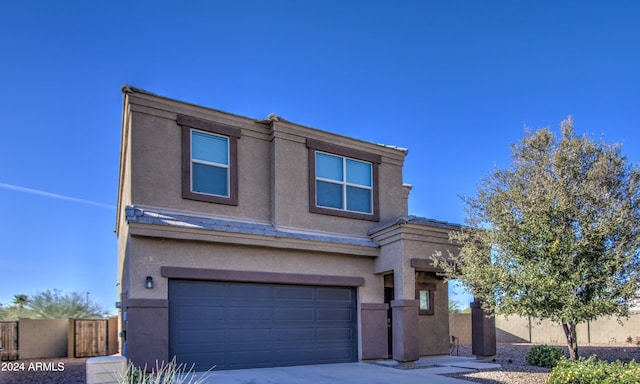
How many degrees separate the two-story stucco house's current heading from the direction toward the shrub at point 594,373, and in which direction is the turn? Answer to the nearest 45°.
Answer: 0° — it already faces it

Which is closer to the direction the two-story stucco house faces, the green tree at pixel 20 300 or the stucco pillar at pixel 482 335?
the stucco pillar

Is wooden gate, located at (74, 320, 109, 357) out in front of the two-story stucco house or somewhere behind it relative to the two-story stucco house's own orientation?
behind

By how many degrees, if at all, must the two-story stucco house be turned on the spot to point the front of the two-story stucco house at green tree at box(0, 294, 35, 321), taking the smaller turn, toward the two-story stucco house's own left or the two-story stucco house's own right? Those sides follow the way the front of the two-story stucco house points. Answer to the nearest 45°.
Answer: approximately 180°

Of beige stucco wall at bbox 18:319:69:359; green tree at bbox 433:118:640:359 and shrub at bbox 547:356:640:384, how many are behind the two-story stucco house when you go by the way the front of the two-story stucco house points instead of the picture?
1

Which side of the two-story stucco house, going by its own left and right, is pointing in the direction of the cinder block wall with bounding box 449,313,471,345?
left

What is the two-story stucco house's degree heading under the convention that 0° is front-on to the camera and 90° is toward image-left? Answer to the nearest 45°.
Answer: approximately 315°

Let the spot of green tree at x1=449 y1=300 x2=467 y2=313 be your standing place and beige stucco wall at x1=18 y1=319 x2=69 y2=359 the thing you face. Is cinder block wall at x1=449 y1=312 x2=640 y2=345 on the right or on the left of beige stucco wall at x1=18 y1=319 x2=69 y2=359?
left
